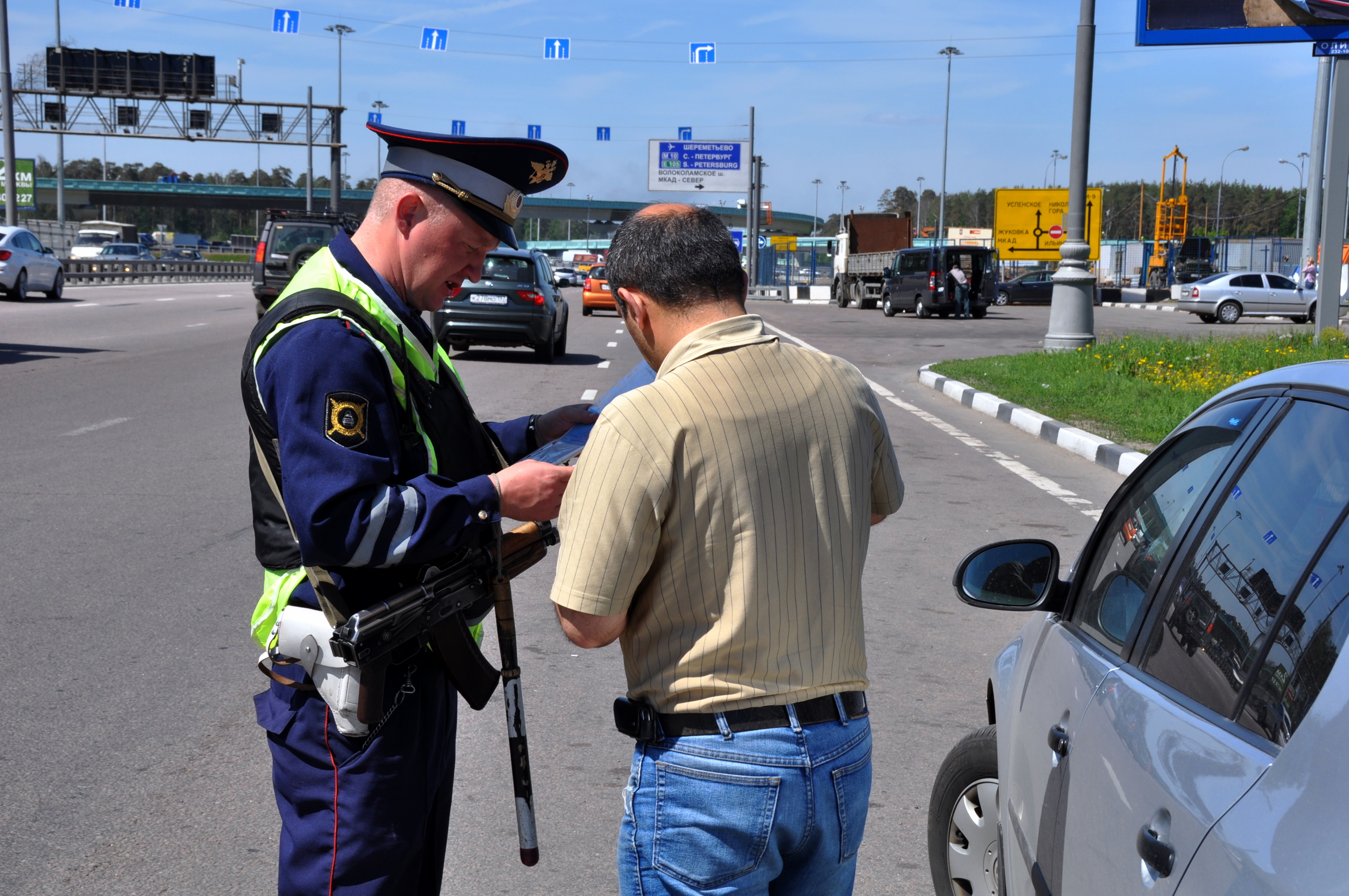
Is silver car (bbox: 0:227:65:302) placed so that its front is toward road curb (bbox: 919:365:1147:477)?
no

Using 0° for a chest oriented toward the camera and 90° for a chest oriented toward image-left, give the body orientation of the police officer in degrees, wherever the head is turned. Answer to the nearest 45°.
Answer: approximately 270°

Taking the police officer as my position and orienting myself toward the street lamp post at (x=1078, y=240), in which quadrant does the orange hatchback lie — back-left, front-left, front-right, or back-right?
front-left

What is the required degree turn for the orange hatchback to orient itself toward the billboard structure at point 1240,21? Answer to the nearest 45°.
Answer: approximately 180°

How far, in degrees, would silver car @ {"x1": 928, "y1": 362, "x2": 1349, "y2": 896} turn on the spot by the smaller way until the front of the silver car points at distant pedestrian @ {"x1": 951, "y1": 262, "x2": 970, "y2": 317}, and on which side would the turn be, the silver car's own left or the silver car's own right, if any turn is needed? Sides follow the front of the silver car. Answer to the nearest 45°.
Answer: approximately 45° to the silver car's own right

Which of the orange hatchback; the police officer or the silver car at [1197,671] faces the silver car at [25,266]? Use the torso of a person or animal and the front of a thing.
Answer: the silver car at [1197,671]

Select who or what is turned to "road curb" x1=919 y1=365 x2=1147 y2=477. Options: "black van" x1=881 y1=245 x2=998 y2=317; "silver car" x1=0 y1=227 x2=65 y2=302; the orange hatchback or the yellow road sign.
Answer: the yellow road sign

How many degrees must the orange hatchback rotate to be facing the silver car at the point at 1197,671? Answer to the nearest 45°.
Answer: approximately 180°

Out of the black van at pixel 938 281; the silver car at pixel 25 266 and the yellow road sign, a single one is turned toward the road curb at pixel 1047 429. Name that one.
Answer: the yellow road sign

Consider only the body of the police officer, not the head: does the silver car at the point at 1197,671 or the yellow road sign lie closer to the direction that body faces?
the silver car

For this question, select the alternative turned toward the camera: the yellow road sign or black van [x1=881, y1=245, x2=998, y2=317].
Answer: the yellow road sign

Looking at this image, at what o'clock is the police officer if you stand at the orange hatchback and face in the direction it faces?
The police officer is roughly at 6 o'clock from the orange hatchback.

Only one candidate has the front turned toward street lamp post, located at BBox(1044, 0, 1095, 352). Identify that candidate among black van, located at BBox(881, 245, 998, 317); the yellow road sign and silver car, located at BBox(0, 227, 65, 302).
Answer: the yellow road sign

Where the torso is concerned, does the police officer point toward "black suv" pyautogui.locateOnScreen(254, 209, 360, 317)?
no

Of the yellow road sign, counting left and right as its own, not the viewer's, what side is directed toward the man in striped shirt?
front

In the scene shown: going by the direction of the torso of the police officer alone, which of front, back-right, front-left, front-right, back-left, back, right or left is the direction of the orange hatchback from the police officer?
left

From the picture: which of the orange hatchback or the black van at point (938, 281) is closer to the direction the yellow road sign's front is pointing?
the black van

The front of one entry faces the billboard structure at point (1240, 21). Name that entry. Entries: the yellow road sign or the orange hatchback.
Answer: the yellow road sign

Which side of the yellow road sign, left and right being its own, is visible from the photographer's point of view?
front

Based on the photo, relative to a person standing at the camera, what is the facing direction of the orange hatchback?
facing away from the viewer

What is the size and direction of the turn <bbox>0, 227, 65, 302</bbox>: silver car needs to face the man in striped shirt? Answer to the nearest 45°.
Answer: approximately 135° to its right

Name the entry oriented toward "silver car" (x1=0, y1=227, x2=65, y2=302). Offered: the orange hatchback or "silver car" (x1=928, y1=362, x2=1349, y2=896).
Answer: "silver car" (x1=928, y1=362, x2=1349, y2=896)
